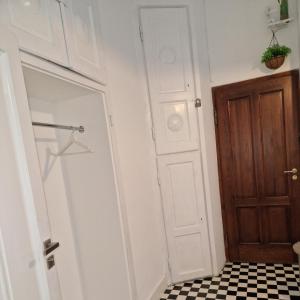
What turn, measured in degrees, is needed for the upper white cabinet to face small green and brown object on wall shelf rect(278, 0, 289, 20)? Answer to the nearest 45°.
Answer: approximately 45° to its left

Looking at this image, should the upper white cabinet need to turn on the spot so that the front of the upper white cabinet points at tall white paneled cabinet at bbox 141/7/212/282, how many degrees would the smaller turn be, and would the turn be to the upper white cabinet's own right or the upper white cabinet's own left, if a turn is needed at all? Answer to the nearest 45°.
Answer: approximately 90° to the upper white cabinet's own left

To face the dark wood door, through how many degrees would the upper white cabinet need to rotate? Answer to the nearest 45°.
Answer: approximately 45° to its left

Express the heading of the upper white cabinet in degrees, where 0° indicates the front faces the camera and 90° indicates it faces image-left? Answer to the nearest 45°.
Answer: approximately 315°

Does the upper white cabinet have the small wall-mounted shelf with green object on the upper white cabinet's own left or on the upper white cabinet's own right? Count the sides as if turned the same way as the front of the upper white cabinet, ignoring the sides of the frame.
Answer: on the upper white cabinet's own left

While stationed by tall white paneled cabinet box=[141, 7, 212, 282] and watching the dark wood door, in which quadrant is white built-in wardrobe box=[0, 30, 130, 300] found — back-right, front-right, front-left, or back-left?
back-right

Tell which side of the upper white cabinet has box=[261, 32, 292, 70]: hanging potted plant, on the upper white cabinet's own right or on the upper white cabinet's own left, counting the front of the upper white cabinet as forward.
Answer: on the upper white cabinet's own left
